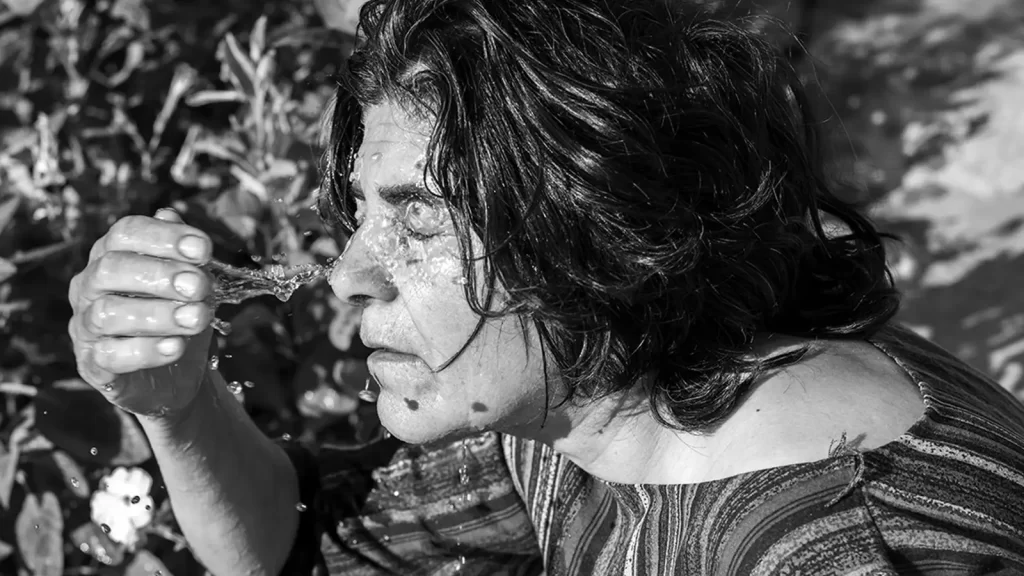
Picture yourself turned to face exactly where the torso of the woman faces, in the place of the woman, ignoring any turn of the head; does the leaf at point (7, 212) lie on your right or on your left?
on your right

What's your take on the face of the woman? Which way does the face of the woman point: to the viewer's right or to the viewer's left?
to the viewer's left

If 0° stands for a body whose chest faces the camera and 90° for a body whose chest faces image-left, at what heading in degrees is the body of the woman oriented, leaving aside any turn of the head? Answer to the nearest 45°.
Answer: approximately 45°

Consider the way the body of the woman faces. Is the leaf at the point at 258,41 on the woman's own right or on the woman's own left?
on the woman's own right
